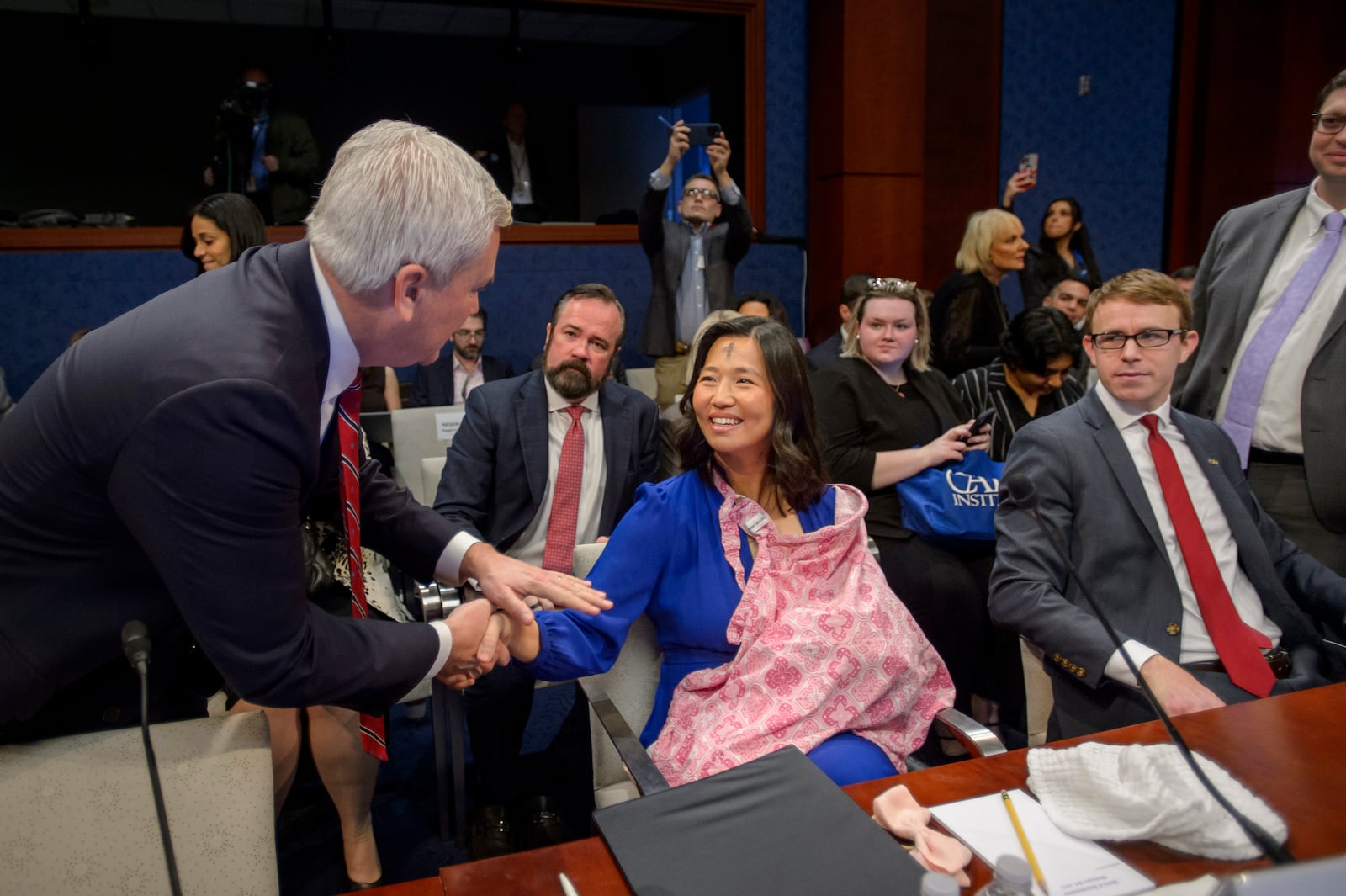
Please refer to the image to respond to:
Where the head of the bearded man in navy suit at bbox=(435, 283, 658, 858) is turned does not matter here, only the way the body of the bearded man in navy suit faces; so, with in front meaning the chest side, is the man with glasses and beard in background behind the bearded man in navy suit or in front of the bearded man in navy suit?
behind

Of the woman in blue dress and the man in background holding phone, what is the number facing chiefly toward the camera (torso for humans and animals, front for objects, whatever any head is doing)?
2

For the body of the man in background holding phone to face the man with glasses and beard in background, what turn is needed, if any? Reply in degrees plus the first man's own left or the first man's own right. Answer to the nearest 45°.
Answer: approximately 90° to the first man's own right

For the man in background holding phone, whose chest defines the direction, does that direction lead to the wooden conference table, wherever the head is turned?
yes

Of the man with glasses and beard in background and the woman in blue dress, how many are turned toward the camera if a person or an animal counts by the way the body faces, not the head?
2

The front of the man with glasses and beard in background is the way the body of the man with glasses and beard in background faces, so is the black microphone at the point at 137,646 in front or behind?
in front

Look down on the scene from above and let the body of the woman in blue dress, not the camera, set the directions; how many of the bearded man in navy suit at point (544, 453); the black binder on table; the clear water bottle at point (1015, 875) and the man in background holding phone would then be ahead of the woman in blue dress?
2

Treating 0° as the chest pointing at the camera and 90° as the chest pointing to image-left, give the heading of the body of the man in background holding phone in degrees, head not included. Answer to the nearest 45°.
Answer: approximately 0°

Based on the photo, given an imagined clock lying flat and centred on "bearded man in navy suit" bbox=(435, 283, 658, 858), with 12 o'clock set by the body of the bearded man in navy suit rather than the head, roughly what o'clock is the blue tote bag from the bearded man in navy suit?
The blue tote bag is roughly at 9 o'clock from the bearded man in navy suit.

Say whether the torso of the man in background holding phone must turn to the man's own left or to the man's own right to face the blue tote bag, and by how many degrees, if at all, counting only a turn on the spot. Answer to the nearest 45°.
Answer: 0° — they already face it

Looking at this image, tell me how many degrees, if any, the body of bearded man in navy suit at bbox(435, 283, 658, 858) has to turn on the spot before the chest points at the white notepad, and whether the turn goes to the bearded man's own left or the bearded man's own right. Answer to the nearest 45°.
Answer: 0° — they already face it
